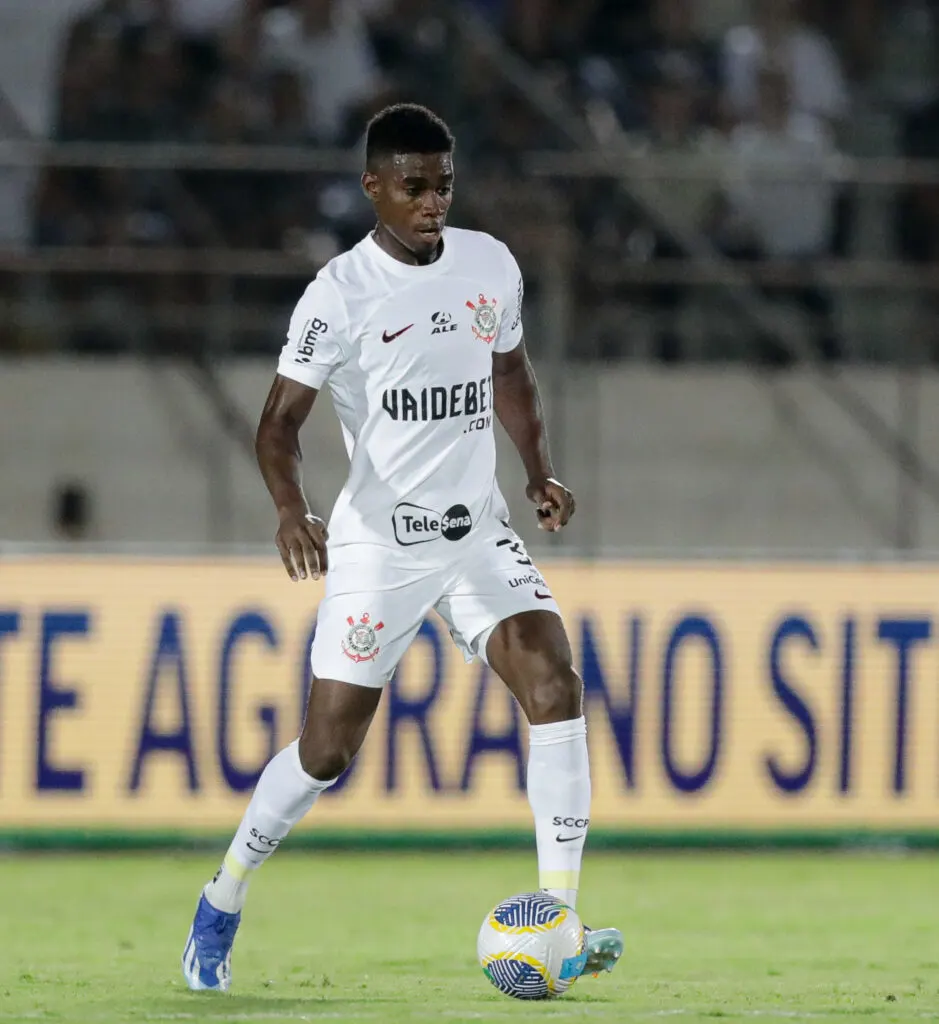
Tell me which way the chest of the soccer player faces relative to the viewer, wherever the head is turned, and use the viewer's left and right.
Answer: facing the viewer and to the right of the viewer

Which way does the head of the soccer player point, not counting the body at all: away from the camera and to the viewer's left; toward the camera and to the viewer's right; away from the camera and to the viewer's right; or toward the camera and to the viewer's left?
toward the camera and to the viewer's right

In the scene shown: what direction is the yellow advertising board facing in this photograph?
toward the camera

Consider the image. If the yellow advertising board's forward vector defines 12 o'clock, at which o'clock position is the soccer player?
The soccer player is roughly at 12 o'clock from the yellow advertising board.

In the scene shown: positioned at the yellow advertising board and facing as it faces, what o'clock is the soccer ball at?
The soccer ball is roughly at 12 o'clock from the yellow advertising board.

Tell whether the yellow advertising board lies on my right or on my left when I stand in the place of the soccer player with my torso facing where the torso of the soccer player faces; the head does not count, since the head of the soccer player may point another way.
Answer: on my left

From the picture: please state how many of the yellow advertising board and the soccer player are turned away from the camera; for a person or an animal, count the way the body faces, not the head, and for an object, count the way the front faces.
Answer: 0
